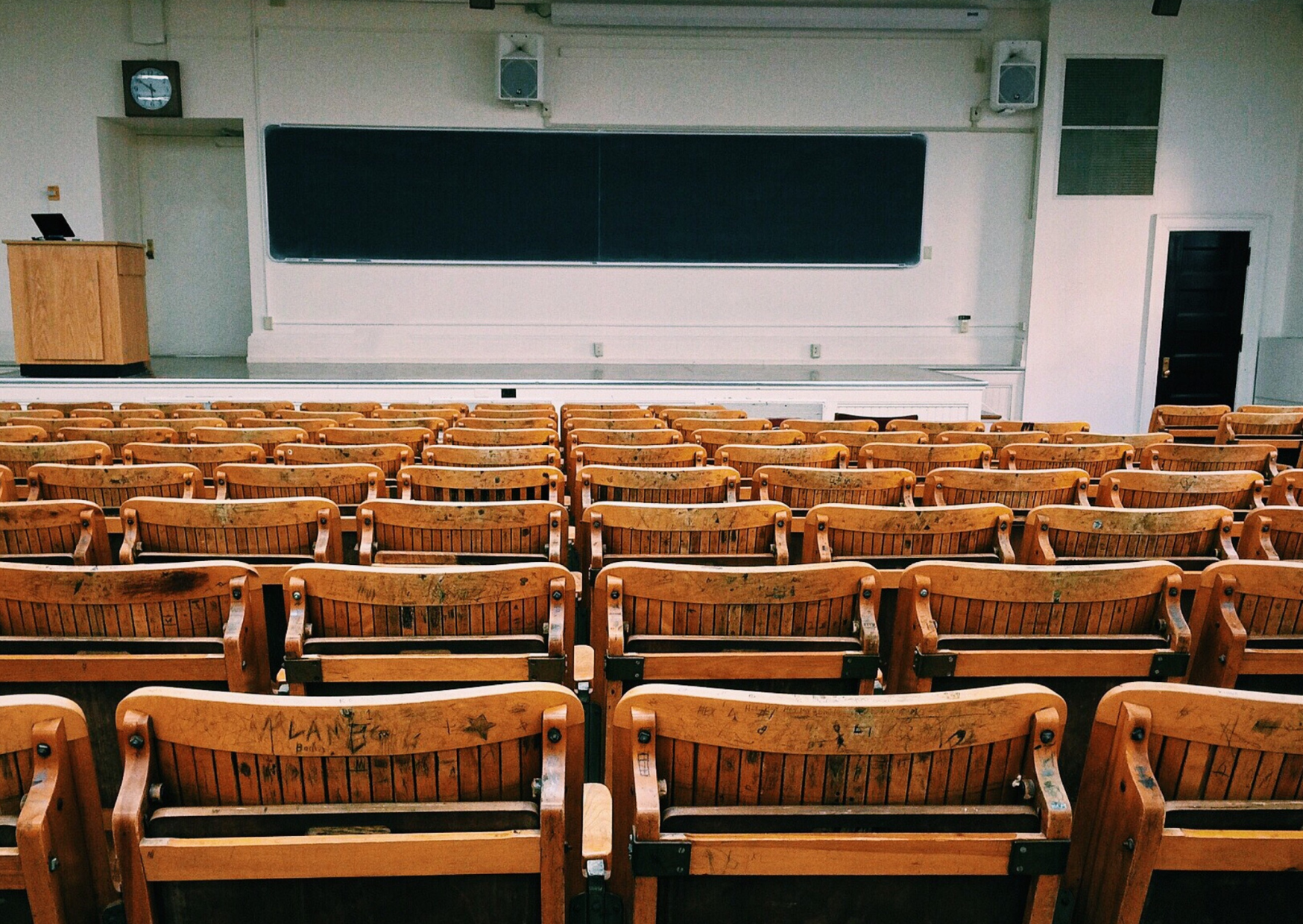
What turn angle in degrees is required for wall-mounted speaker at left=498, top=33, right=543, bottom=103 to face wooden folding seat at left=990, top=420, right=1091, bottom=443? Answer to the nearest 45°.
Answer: approximately 45° to its left

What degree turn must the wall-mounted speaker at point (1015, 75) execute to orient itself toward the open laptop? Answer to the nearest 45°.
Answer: approximately 45° to its right

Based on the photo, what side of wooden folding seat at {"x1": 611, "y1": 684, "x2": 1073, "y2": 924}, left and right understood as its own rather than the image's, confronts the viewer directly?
back

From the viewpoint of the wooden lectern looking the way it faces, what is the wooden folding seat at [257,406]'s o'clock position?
The wooden folding seat is roughly at 11 o'clock from the wooden lectern.

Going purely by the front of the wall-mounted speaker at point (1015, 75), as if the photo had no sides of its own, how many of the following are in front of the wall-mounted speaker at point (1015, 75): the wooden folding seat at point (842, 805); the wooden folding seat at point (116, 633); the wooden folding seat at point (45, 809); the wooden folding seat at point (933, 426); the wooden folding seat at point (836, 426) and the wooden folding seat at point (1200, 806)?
6

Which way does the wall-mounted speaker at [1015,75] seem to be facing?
toward the camera

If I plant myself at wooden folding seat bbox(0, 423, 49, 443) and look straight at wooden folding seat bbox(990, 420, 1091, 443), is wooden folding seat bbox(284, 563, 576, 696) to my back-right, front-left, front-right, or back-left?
front-right

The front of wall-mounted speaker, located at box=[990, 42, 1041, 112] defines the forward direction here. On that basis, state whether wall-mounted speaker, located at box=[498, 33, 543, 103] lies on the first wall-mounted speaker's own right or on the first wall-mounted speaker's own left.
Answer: on the first wall-mounted speaker's own right

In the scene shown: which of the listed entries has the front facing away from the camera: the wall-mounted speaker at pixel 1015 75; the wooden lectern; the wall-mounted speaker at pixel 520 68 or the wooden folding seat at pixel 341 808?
the wooden folding seat

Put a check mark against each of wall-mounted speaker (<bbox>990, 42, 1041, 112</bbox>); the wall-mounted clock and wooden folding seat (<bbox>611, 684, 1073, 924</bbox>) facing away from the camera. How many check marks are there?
1

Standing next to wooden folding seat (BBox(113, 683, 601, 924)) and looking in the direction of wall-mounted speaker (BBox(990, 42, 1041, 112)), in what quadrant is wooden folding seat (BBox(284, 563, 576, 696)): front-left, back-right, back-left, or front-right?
front-left

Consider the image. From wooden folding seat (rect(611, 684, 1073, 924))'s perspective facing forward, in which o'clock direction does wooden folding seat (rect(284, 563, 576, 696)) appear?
wooden folding seat (rect(284, 563, 576, 696)) is roughly at 10 o'clock from wooden folding seat (rect(611, 684, 1073, 924)).

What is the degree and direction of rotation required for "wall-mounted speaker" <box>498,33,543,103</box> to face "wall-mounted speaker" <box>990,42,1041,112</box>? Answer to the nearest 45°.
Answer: approximately 90° to its left

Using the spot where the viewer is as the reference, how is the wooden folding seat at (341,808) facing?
facing away from the viewer

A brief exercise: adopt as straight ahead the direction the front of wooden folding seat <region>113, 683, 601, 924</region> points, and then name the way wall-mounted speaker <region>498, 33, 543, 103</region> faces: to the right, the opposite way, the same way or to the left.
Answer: the opposite way

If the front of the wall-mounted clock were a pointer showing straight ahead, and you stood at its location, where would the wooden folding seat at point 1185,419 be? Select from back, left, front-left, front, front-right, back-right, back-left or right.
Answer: front-left

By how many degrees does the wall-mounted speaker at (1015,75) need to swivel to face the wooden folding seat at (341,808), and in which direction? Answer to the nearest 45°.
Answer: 0° — it already faces it

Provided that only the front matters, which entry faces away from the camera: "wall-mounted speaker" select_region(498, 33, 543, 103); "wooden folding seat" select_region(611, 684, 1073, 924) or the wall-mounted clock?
the wooden folding seat

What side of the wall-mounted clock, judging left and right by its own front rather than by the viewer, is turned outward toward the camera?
front
